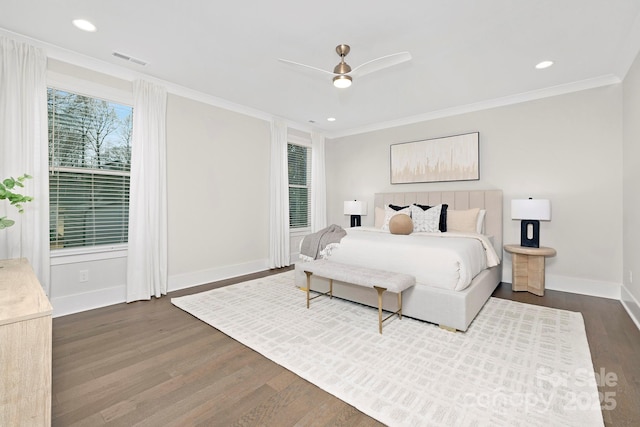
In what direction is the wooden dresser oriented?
to the viewer's right

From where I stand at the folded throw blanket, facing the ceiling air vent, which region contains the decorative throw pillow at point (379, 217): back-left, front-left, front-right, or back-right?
back-right

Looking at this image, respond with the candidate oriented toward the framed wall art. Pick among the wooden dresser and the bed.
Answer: the wooden dresser

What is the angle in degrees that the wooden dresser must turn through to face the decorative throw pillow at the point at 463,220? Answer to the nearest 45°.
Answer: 0° — it already faces it

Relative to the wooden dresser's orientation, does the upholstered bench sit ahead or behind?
ahead

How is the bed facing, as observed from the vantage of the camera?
facing the viewer and to the left of the viewer

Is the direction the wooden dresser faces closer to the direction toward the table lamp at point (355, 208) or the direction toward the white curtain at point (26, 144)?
the table lamp

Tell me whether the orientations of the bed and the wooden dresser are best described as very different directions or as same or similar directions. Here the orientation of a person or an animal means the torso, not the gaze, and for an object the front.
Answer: very different directions

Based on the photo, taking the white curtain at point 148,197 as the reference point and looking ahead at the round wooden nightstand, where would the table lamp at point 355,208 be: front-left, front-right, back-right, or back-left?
front-left

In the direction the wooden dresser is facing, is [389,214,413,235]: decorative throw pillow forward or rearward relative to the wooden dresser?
forward

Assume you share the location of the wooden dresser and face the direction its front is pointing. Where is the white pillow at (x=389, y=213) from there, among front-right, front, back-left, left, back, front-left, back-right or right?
front

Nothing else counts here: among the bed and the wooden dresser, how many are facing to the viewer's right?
1

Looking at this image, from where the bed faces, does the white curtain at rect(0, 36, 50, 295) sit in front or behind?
in front

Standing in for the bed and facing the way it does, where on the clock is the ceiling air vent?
The ceiling air vent is roughly at 1 o'clock from the bed.

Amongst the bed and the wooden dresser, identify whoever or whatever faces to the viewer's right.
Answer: the wooden dresser

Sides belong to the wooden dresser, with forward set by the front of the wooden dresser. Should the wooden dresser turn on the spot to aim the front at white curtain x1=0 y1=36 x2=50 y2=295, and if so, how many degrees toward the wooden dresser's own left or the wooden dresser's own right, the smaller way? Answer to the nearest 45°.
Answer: approximately 90° to the wooden dresser's own left
